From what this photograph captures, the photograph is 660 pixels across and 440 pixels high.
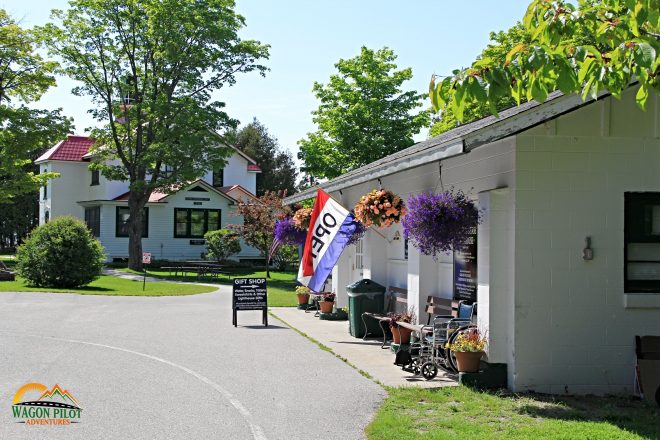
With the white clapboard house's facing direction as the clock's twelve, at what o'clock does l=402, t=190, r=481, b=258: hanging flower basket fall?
The hanging flower basket is roughly at 12 o'clock from the white clapboard house.

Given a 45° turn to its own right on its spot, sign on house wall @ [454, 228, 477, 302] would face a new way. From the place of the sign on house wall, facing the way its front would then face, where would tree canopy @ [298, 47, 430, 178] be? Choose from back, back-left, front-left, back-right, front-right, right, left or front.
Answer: right

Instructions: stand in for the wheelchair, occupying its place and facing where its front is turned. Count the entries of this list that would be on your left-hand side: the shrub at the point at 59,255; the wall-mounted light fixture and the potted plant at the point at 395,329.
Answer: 1

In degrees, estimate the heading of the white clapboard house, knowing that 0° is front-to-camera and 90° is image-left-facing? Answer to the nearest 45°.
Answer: approximately 0°

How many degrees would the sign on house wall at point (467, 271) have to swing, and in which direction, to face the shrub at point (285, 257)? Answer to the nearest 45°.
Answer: approximately 135° to its right

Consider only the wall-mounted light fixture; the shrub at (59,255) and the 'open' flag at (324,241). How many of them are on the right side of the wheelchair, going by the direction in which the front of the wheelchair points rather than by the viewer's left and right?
2

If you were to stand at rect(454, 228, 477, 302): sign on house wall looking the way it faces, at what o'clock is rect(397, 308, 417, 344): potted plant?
The potted plant is roughly at 3 o'clock from the sign on house wall.

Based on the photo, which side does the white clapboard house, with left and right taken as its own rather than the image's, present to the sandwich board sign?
front

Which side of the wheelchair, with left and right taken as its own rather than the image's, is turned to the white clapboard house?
right
